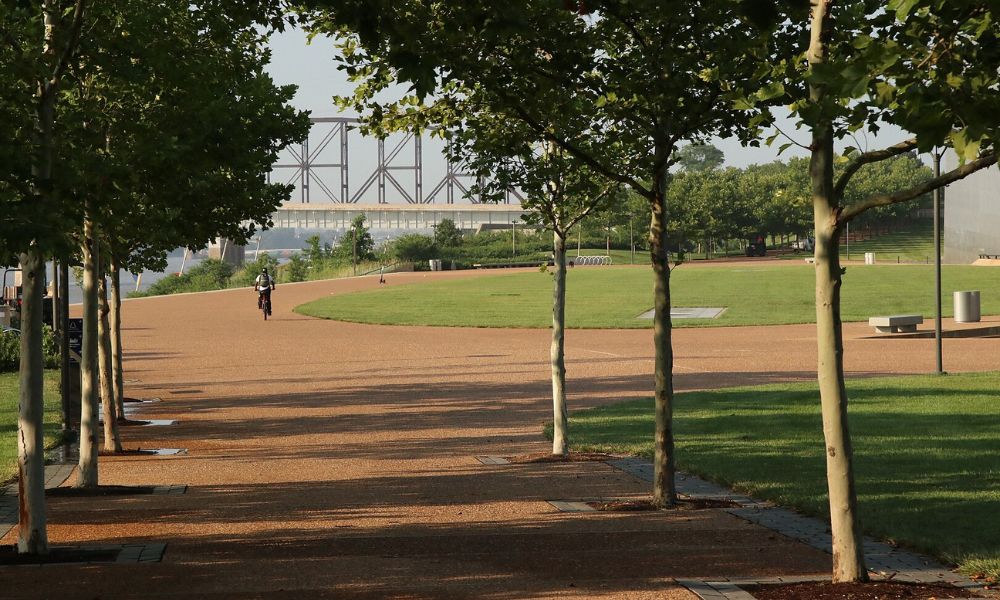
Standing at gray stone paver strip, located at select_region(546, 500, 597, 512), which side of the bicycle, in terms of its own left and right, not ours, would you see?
back
